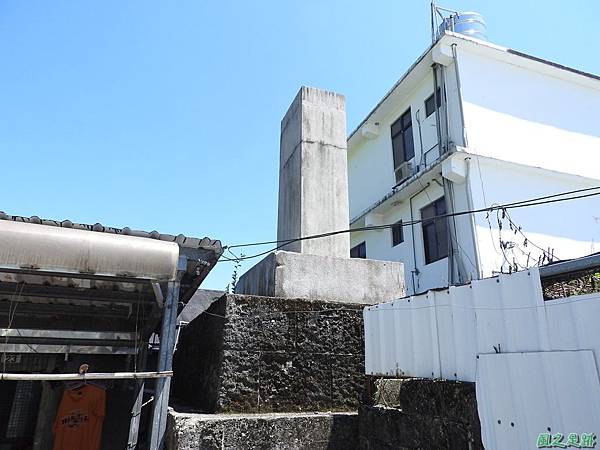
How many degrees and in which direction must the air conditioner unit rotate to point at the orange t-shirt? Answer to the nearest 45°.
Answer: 0° — it already faces it

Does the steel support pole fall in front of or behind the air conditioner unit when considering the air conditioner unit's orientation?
in front

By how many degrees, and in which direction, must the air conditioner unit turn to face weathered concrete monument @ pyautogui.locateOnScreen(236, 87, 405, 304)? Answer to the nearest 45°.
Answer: approximately 45° to its left

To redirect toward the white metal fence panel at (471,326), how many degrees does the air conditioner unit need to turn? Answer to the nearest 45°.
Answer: approximately 45° to its left

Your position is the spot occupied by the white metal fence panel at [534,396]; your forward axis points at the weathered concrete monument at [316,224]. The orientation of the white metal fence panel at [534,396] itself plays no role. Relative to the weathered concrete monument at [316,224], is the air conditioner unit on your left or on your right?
right

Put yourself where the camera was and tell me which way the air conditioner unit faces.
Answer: facing the viewer and to the left of the viewer

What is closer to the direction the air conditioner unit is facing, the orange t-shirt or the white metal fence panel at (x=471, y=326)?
the orange t-shirt

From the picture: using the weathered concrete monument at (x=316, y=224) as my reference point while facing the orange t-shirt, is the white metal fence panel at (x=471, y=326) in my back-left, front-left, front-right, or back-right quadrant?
front-left

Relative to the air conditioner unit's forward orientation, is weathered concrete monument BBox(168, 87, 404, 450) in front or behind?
in front
